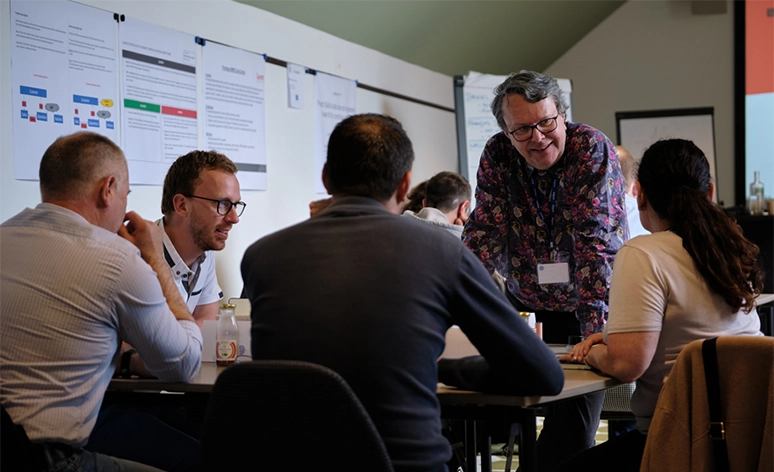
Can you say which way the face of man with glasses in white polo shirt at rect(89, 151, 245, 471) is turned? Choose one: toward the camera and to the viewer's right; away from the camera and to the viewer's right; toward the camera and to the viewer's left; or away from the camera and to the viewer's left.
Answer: toward the camera and to the viewer's right

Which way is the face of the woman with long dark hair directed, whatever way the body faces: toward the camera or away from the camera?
away from the camera

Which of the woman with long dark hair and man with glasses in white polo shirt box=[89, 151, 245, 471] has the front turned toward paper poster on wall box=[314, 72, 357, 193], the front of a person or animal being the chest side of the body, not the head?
the woman with long dark hair

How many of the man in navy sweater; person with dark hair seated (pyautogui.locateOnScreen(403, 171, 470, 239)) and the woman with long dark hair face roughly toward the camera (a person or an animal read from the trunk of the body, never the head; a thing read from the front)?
0

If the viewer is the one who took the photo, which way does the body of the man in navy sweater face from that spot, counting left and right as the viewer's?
facing away from the viewer

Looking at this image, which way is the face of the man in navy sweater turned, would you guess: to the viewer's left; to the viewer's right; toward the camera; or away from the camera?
away from the camera

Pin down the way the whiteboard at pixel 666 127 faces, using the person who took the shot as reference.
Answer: facing the viewer

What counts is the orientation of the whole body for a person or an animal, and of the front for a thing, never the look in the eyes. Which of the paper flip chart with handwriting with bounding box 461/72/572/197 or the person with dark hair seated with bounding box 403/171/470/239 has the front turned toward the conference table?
the paper flip chart with handwriting

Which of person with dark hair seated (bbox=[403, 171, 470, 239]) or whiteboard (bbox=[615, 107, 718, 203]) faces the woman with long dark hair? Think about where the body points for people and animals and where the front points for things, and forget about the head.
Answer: the whiteboard

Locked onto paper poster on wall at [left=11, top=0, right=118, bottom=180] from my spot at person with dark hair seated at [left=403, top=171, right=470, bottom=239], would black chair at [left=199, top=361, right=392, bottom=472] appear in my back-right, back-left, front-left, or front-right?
front-left

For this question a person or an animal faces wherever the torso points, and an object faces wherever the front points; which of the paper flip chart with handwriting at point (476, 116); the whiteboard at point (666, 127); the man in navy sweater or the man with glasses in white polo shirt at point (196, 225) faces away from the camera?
the man in navy sweater

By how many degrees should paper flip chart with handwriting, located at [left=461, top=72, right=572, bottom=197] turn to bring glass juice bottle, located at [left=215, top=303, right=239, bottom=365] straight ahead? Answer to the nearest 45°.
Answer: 0° — it already faces it

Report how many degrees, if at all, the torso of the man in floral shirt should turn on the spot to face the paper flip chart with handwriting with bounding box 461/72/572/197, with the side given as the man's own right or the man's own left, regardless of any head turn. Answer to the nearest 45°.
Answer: approximately 180°

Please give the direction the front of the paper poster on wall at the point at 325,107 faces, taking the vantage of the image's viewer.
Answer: facing the viewer and to the right of the viewer

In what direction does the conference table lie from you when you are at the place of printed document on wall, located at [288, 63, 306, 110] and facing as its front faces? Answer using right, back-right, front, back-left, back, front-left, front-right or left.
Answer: front-right

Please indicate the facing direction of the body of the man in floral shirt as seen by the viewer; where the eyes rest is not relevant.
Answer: toward the camera

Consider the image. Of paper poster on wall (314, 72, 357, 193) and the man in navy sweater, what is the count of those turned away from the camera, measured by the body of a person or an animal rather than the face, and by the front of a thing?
1

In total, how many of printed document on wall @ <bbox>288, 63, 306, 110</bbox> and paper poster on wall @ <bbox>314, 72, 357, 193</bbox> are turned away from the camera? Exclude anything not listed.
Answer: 0

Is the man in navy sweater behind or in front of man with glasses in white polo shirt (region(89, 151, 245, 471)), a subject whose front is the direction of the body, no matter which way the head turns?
in front
